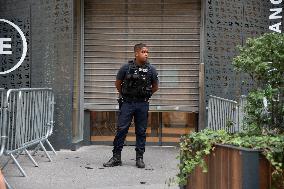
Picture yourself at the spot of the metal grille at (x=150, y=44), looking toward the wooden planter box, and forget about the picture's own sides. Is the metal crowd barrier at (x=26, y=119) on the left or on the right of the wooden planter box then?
right

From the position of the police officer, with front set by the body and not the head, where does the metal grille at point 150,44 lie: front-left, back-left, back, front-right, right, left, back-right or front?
back

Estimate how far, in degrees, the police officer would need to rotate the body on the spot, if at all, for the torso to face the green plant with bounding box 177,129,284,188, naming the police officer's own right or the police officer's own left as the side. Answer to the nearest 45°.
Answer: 0° — they already face it

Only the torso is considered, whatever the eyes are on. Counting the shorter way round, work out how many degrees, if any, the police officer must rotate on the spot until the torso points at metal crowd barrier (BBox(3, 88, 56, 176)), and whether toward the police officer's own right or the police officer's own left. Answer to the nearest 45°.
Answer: approximately 90° to the police officer's own right

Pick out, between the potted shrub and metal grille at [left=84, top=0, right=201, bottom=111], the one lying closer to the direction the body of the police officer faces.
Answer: the potted shrub

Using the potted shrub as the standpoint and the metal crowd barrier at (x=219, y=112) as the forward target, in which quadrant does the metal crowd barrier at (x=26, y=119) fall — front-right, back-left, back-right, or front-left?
front-left

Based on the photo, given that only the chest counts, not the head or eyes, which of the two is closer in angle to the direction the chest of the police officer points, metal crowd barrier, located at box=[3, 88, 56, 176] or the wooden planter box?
the wooden planter box

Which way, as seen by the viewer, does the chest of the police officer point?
toward the camera

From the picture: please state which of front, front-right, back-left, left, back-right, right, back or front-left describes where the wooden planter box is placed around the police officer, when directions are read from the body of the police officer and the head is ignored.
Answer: front

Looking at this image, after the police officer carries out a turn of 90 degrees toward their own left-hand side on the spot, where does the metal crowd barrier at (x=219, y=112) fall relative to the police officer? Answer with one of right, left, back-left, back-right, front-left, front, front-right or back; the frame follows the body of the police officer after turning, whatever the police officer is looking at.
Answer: front-left
